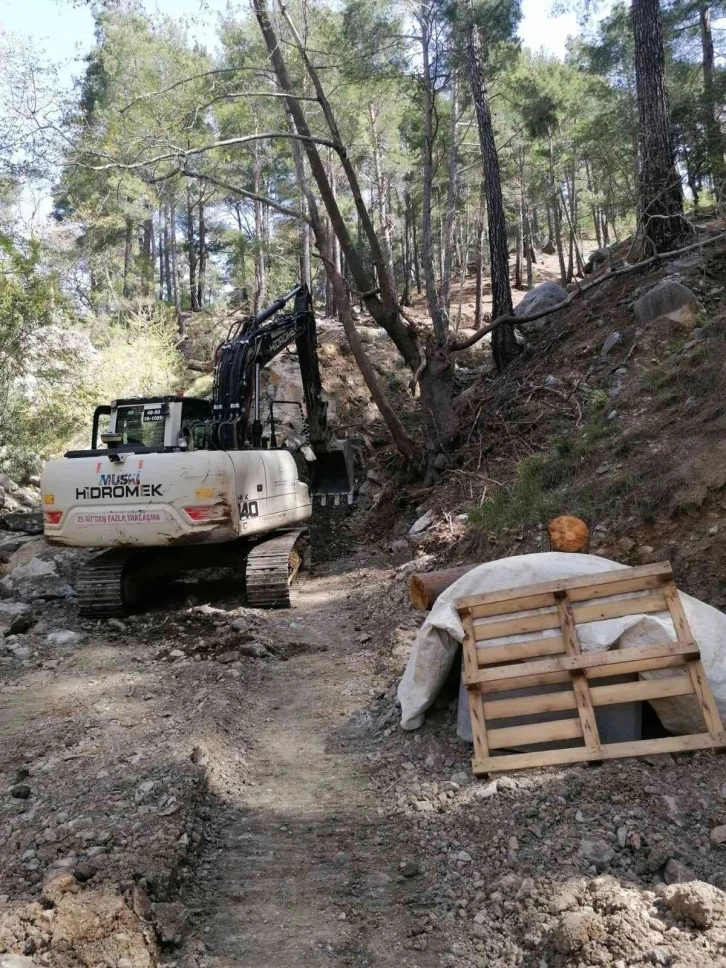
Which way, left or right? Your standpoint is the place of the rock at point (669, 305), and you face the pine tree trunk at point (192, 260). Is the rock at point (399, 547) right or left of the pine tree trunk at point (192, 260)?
left

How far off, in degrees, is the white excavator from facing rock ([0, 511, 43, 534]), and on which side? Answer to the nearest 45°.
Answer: approximately 90° to its left

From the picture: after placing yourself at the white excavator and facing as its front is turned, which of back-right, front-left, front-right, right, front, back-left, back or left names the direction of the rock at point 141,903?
back-right

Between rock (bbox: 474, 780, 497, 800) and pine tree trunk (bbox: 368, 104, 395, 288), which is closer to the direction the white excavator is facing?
the pine tree trunk

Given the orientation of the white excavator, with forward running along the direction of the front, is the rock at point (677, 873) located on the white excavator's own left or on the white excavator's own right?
on the white excavator's own right

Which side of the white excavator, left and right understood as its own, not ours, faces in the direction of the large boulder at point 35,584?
left

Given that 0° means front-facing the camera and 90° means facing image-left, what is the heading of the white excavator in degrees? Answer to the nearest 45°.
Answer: approximately 225°

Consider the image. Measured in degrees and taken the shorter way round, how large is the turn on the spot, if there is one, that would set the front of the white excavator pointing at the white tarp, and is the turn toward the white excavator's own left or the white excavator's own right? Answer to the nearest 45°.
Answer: approximately 90° to the white excavator's own right

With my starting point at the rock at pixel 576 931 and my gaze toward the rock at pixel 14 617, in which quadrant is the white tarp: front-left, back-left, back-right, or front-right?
front-right

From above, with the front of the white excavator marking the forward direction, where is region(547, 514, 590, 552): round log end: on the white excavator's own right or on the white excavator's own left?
on the white excavator's own right

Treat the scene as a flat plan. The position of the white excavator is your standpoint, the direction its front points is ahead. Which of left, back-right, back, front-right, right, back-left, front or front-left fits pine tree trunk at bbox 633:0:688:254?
front-right

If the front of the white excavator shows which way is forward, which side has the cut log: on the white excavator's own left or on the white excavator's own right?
on the white excavator's own right

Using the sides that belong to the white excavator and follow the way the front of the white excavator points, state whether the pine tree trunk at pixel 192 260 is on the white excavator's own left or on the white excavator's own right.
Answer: on the white excavator's own left

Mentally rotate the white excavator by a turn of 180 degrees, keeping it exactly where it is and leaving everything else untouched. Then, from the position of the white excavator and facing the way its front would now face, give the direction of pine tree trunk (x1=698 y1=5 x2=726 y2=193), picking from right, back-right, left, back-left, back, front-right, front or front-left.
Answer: back-left

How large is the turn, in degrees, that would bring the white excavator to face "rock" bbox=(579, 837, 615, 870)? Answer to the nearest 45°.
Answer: approximately 135° to its right

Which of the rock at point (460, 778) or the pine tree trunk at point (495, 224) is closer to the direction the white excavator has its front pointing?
the pine tree trunk
